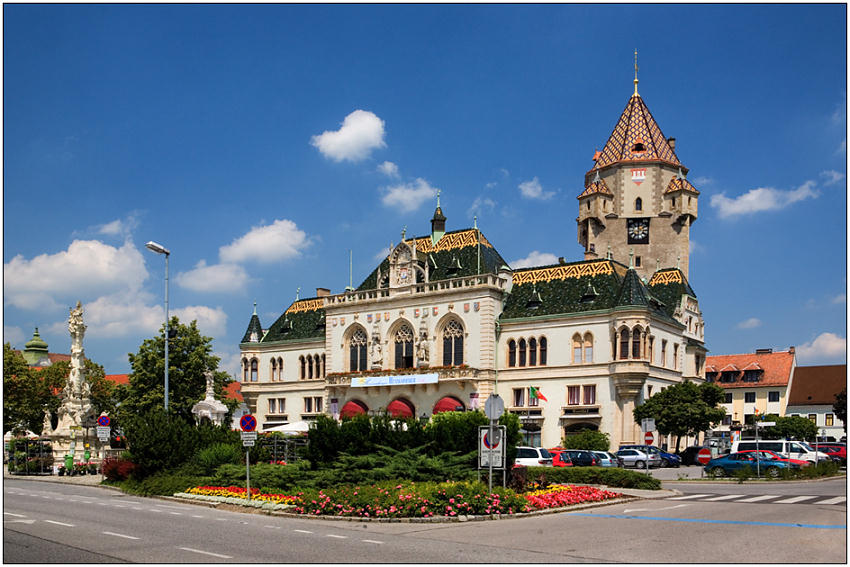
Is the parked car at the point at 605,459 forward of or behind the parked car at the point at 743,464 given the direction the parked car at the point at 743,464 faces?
behind

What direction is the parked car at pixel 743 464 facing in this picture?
to the viewer's right

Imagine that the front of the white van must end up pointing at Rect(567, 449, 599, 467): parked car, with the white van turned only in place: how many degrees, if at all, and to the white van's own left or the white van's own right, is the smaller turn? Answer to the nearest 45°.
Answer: approximately 135° to the white van's own right

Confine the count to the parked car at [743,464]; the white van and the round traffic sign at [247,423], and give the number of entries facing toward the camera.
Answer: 1

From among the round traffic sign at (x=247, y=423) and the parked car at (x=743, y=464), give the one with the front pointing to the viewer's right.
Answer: the parked car

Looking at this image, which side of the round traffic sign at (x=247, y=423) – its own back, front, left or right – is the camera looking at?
front

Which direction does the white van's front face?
to the viewer's right

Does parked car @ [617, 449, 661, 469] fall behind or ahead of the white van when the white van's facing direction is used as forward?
behind

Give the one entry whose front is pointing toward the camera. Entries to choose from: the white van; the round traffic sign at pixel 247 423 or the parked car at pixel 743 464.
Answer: the round traffic sign
